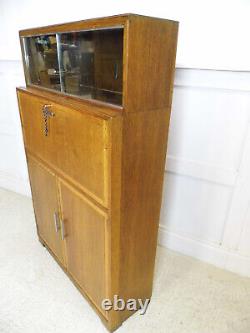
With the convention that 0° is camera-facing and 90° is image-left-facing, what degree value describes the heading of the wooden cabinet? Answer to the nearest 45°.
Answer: approximately 45°
